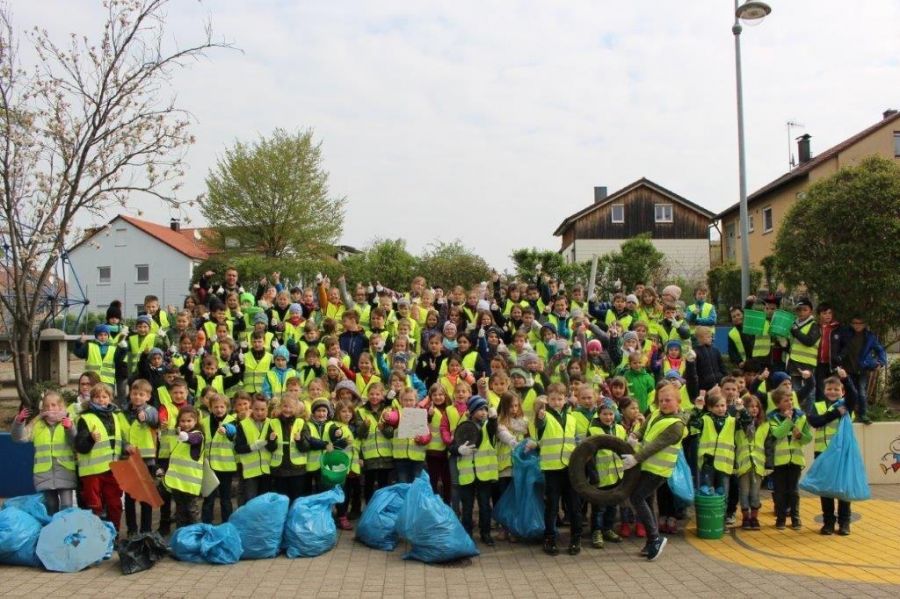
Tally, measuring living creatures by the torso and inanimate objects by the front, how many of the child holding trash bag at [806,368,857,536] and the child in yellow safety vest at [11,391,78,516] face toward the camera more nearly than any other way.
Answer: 2

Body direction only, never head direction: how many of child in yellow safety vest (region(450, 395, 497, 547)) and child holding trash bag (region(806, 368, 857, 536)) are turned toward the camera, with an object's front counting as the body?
2

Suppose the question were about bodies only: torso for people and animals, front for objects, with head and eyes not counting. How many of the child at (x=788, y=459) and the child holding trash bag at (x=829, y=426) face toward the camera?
2

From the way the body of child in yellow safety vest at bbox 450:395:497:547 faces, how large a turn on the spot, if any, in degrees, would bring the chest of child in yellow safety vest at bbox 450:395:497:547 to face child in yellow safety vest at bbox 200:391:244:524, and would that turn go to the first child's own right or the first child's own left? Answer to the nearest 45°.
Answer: approximately 90° to the first child's own right

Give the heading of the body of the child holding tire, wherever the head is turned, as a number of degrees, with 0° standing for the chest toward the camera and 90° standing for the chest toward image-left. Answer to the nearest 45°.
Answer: approximately 45°

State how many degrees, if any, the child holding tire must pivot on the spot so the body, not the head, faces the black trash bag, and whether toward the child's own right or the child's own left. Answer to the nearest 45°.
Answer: approximately 45° to the child's own right

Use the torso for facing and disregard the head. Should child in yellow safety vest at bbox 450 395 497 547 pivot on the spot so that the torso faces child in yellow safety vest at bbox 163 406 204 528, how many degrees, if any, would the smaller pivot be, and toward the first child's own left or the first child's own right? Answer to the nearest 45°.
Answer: approximately 90° to the first child's own right

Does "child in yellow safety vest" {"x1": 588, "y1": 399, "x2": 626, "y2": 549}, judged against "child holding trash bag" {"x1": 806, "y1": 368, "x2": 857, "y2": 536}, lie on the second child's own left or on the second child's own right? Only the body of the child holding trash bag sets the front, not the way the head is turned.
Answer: on the second child's own right

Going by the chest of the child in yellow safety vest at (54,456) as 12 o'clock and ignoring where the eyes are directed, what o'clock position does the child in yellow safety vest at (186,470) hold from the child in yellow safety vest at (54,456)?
the child in yellow safety vest at (186,470) is roughly at 10 o'clock from the child in yellow safety vest at (54,456).

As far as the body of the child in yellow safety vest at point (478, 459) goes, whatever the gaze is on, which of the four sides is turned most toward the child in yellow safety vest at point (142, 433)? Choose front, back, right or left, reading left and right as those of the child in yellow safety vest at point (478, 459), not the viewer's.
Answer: right

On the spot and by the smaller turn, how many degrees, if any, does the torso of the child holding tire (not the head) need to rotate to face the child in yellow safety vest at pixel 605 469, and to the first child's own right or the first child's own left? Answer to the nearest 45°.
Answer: approximately 90° to the first child's own right
